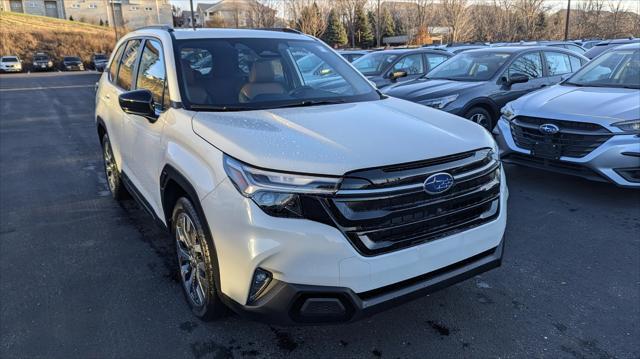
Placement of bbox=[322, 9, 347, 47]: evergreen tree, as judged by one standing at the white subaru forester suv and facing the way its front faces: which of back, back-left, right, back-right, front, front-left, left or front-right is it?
back-left

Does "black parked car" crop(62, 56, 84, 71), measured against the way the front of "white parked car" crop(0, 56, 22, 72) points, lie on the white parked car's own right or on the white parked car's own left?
on the white parked car's own left

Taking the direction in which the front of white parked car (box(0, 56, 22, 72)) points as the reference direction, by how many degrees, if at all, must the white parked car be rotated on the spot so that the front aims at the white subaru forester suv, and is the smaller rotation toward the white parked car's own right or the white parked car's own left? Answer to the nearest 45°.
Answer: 0° — it already faces it

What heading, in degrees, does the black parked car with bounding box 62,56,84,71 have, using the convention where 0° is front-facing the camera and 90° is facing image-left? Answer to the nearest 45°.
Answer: approximately 0°

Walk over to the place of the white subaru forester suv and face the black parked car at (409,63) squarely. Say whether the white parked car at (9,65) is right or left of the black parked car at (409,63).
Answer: left

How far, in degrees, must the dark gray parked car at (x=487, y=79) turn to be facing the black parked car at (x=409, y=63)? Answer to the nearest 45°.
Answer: approximately 90° to its right

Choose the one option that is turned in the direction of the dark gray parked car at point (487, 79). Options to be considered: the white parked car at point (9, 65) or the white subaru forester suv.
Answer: the white parked car

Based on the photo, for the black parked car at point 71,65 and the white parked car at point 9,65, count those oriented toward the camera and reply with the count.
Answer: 2

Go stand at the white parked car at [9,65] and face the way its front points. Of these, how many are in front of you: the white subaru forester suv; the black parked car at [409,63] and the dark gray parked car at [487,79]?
3

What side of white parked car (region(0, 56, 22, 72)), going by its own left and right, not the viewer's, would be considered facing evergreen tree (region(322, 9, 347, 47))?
left

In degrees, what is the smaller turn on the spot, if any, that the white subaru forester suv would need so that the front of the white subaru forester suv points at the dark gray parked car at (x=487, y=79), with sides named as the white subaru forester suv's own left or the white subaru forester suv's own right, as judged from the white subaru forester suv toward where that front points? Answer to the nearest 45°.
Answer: approximately 90° to the white subaru forester suv's own left

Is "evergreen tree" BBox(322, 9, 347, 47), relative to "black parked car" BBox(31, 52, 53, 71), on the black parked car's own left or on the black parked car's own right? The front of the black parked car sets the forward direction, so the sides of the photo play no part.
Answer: on the black parked car's own left
